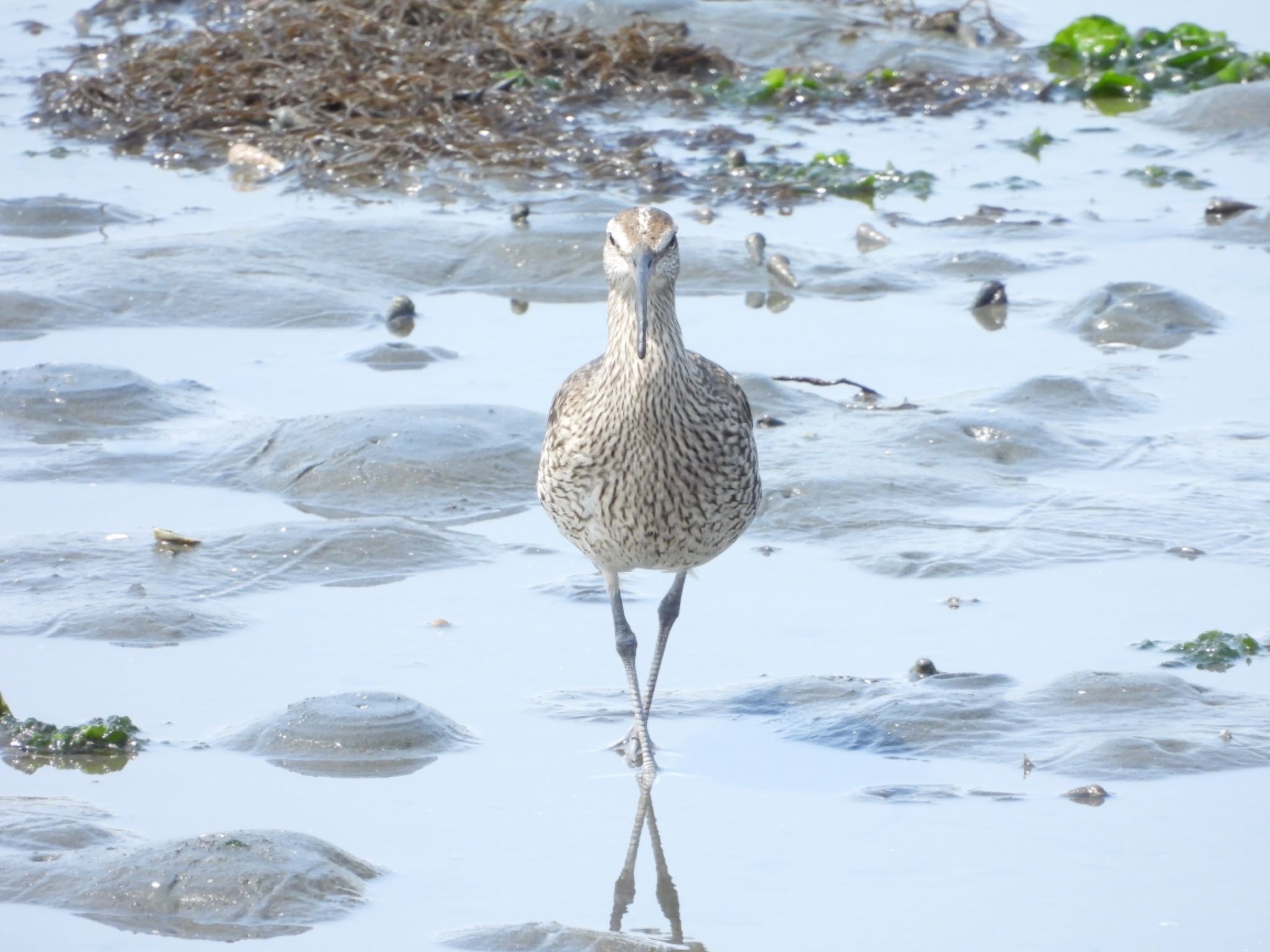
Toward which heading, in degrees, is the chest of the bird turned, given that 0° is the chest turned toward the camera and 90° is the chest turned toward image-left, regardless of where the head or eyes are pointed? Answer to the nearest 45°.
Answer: approximately 0°

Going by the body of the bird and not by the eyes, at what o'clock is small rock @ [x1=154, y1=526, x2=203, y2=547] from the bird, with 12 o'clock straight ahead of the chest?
The small rock is roughly at 4 o'clock from the bird.

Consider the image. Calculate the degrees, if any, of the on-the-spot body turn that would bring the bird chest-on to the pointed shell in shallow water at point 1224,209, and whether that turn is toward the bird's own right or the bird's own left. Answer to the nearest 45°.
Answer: approximately 135° to the bird's own left

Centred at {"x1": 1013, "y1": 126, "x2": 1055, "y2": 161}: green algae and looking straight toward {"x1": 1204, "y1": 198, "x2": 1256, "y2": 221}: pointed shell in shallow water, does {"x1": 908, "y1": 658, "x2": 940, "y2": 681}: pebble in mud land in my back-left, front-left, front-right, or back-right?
front-right

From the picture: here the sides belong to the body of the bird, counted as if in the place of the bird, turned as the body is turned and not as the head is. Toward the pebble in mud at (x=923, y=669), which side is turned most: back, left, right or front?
left

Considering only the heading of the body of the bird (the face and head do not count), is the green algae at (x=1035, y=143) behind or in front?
behind

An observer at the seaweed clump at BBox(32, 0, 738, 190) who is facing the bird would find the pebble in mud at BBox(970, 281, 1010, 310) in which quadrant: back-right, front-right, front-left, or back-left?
front-left

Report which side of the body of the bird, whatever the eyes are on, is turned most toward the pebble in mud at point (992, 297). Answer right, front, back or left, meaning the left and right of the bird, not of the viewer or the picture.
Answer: back

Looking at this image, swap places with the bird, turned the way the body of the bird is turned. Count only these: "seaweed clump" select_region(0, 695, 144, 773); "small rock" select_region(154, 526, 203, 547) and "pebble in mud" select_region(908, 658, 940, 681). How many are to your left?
1

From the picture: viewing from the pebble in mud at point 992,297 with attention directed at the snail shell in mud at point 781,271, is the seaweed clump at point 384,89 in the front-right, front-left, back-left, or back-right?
front-right

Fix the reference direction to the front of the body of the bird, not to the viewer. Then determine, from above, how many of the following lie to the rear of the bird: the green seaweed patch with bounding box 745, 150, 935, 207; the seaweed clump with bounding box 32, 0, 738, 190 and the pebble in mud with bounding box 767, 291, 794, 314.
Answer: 3

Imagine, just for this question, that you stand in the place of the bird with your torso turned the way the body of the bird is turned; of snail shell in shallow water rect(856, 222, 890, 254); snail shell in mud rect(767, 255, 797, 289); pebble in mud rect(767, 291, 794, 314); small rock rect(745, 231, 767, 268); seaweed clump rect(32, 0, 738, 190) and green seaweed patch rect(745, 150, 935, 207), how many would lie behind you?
6

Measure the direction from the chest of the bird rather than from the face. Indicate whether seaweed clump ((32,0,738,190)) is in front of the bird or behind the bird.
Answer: behind

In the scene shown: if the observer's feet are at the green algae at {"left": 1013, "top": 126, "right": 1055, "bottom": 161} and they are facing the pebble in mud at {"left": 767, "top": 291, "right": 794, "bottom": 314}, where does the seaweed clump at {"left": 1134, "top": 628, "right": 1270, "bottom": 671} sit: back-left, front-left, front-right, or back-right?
front-left

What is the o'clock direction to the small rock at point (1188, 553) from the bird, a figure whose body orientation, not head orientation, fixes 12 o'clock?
The small rock is roughly at 8 o'clock from the bird.

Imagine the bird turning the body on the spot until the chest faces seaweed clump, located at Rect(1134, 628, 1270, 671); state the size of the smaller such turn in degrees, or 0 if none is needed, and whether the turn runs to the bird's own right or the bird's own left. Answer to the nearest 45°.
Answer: approximately 90° to the bird's own left
